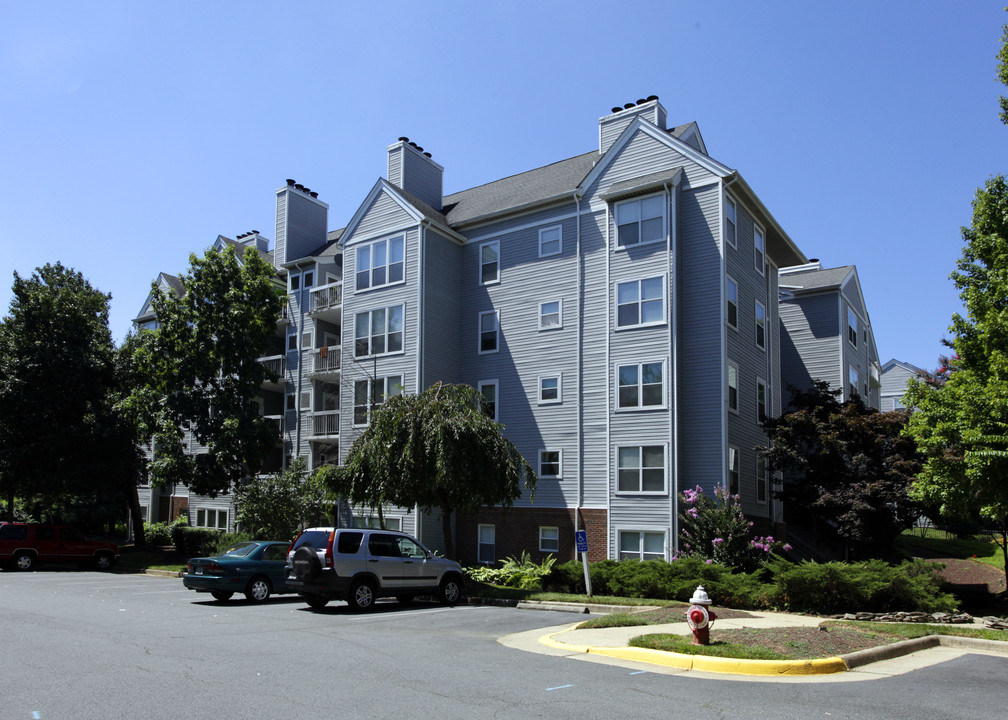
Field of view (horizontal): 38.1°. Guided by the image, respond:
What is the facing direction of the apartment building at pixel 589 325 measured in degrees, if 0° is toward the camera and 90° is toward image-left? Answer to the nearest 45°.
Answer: approximately 45°

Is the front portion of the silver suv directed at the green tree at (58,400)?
no

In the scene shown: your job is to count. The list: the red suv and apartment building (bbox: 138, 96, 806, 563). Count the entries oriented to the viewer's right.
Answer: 1

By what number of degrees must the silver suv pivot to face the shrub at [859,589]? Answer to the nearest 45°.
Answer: approximately 45° to its right

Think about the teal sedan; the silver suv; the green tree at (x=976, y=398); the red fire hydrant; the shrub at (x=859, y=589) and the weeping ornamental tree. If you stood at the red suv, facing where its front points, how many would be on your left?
0

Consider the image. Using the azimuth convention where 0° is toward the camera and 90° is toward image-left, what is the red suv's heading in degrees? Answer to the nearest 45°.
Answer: approximately 270°

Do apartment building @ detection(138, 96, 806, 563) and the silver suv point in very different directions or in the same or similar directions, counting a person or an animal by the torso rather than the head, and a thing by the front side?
very different directions

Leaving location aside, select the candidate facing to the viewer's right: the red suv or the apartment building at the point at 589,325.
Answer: the red suv

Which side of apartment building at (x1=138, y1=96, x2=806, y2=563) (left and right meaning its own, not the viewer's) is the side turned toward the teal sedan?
front

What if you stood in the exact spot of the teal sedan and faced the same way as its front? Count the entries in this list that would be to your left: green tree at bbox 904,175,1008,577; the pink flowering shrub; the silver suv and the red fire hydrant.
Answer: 0

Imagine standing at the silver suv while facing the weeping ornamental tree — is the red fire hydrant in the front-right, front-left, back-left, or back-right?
back-right

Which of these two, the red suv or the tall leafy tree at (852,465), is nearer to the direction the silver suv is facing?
the tall leafy tree

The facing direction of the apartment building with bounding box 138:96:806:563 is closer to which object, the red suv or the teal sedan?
the teal sedan

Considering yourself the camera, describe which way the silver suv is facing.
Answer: facing away from the viewer and to the right of the viewer

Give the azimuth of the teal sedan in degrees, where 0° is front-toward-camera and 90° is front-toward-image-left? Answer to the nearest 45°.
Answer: approximately 225°

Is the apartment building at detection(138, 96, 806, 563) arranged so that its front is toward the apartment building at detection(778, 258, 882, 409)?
no
